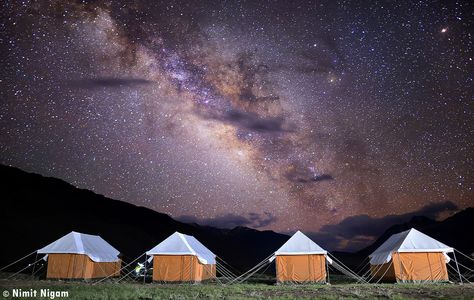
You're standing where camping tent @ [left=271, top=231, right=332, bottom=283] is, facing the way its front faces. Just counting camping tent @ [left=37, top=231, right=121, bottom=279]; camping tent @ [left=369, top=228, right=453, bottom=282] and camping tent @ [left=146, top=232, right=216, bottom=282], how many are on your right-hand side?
2

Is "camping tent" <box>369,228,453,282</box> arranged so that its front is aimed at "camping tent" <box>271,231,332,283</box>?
no

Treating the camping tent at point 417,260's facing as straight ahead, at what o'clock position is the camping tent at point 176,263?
the camping tent at point 176,263 is roughly at 4 o'clock from the camping tent at point 417,260.

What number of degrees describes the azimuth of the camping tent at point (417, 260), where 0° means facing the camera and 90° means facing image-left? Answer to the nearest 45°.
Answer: approximately 315°

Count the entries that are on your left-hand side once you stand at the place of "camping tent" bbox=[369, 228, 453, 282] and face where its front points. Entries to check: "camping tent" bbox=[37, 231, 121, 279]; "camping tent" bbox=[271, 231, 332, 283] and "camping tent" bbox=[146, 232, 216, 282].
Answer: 0

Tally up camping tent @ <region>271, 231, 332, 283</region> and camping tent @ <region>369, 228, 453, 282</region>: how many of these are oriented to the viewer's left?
0

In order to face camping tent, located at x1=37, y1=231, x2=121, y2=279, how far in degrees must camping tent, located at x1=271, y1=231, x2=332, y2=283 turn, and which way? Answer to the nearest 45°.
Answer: approximately 90° to its right

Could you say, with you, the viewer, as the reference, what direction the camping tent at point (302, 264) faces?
facing the viewer

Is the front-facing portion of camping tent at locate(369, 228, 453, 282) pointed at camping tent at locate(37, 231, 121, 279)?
no

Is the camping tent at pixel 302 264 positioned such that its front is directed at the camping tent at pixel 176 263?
no

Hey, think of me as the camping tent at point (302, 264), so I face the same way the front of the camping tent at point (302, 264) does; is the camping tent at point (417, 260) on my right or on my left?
on my left
